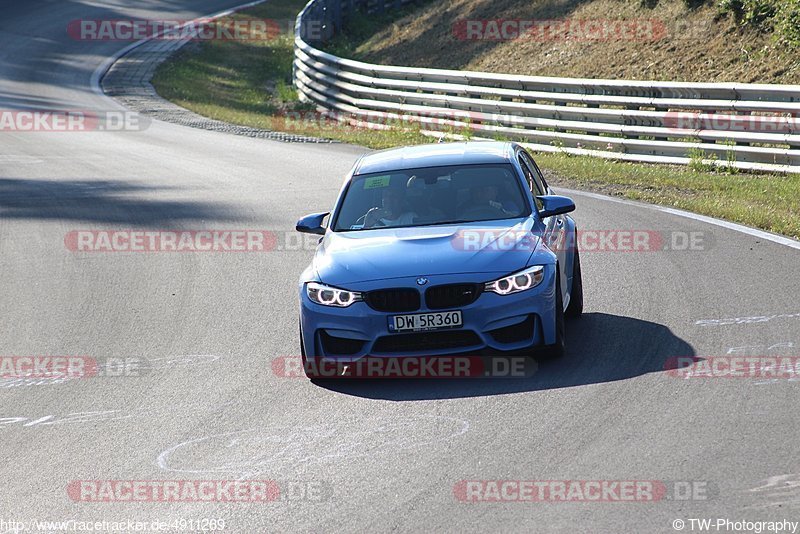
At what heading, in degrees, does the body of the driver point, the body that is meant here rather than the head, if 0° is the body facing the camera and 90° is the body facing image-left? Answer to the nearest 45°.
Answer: approximately 0°

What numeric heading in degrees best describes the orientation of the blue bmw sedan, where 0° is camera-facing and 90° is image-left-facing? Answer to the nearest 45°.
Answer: approximately 0°

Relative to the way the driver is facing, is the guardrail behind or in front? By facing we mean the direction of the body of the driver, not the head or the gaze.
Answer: behind

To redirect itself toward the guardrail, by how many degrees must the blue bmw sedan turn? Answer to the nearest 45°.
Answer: approximately 180°

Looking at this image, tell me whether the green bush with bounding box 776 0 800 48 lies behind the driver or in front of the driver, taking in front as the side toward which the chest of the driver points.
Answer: behind

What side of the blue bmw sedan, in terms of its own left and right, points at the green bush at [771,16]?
back
